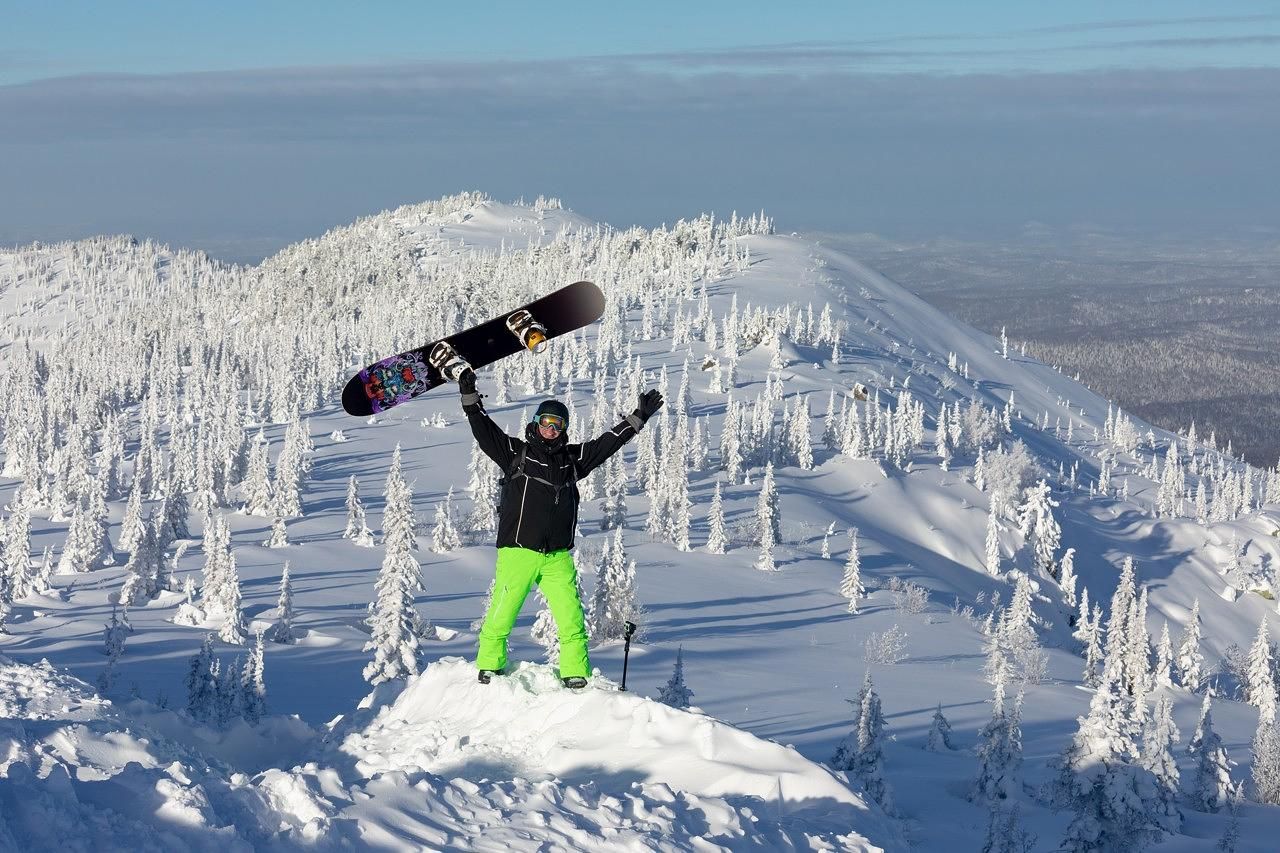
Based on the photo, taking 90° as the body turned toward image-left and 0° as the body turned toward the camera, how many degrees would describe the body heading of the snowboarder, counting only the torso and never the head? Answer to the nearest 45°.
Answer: approximately 0°

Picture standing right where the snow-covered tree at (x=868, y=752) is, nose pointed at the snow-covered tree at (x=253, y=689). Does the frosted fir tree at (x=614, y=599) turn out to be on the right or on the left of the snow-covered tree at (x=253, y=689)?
right

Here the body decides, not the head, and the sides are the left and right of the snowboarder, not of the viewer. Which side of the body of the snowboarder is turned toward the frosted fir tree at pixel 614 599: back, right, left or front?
back

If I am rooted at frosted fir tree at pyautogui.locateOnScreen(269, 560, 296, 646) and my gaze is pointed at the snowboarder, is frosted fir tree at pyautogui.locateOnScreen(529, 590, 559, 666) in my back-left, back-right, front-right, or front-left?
front-left

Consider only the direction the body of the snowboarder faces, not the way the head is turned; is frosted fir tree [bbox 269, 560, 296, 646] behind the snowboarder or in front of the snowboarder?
behind

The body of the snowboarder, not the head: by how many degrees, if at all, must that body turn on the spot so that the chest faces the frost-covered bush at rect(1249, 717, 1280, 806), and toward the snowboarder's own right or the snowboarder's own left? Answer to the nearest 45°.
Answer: approximately 135° to the snowboarder's own left

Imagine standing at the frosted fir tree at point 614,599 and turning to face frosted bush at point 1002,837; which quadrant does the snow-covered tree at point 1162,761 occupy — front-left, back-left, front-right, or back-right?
front-left

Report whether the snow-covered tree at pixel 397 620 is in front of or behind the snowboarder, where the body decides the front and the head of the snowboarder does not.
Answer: behind
